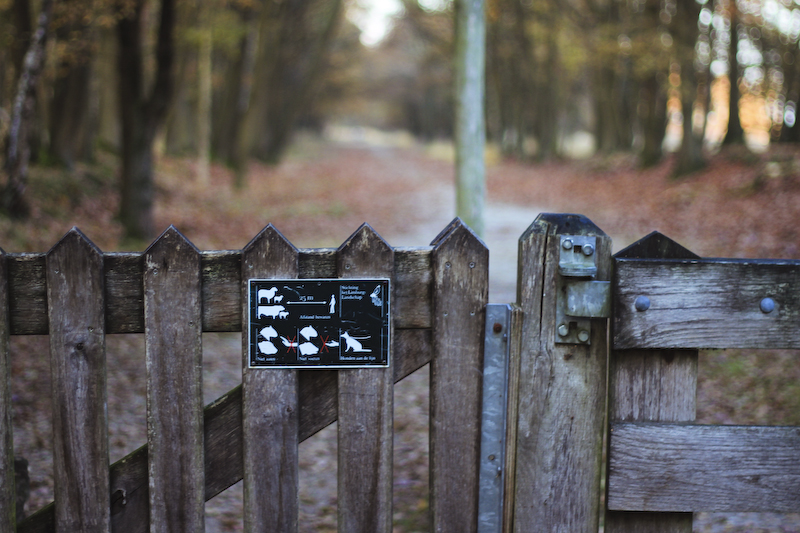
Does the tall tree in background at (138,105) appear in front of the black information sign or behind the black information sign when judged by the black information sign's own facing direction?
behind

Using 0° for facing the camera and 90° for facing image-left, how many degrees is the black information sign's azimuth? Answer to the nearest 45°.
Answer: approximately 0°

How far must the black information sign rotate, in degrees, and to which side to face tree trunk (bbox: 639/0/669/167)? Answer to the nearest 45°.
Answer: approximately 135° to its left

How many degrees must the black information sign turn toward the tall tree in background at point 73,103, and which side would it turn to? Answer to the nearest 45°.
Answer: approximately 180°

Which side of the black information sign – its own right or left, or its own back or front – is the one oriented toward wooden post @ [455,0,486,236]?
back

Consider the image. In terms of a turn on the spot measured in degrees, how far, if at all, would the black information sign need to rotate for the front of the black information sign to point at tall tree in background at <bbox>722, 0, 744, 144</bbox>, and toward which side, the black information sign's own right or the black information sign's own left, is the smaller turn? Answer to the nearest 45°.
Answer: approximately 135° to the black information sign's own left

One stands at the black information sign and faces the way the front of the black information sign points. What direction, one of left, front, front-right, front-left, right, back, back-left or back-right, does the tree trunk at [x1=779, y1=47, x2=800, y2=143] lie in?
back-left

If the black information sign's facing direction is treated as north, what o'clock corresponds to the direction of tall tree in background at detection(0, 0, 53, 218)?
The tall tree in background is roughly at 5 o'clock from the black information sign.

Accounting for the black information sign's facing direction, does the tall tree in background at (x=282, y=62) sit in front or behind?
behind
